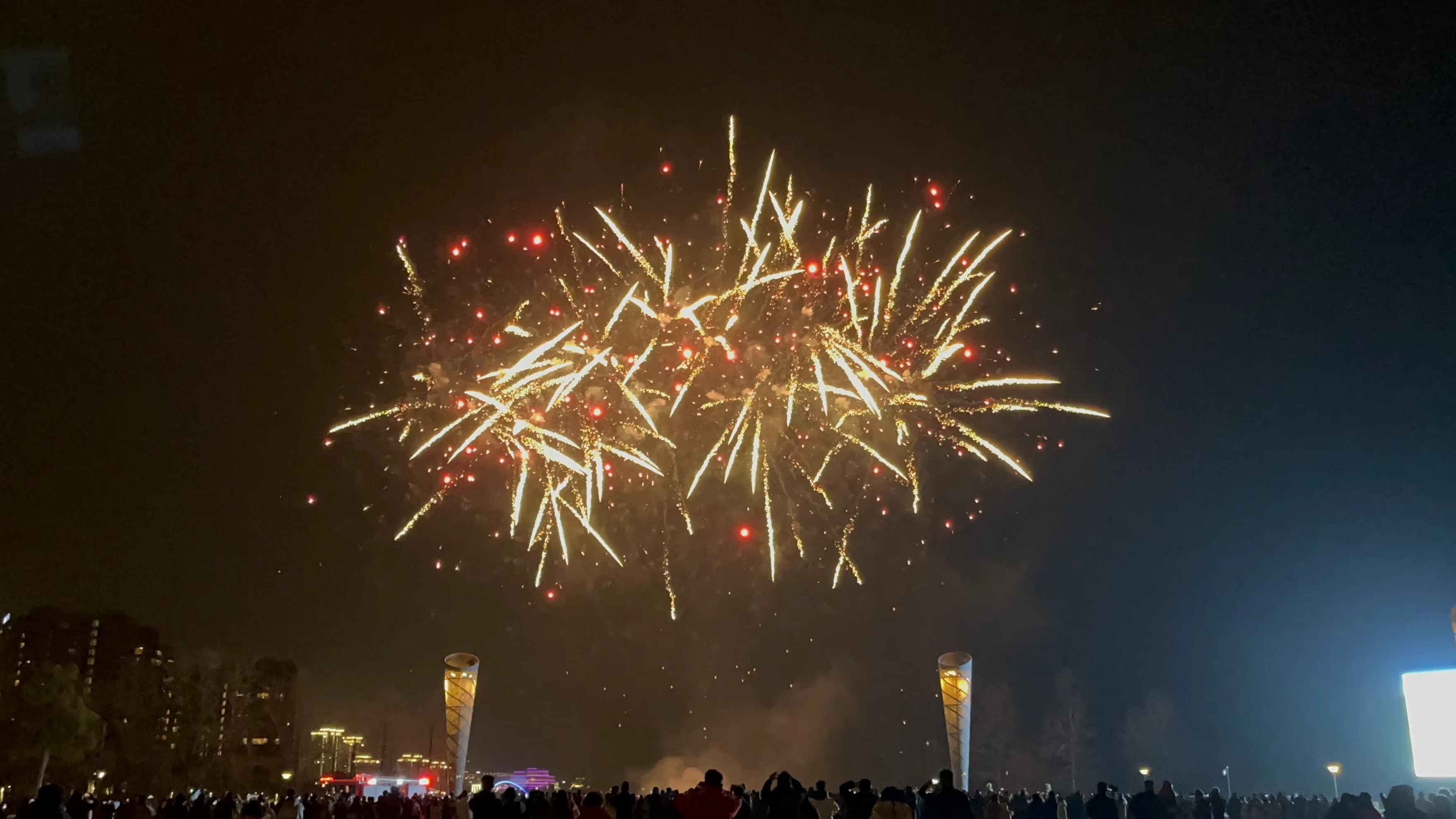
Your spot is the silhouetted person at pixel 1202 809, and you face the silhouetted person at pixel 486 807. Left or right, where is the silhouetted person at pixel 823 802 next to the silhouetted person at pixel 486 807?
right

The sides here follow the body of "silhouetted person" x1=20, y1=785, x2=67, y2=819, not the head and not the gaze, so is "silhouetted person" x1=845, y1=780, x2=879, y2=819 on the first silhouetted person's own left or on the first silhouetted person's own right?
on the first silhouetted person's own right

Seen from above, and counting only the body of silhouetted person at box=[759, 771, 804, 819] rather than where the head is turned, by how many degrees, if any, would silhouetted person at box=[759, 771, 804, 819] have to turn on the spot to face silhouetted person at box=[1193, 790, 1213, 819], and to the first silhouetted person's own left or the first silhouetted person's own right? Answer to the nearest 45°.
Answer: approximately 45° to the first silhouetted person's own right

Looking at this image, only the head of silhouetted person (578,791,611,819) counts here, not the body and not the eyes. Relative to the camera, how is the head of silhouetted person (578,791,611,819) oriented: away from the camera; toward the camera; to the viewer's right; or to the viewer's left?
away from the camera

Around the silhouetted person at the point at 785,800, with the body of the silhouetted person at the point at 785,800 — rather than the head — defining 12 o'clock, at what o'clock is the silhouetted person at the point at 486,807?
the silhouetted person at the point at 486,807 is roughly at 9 o'clock from the silhouetted person at the point at 785,800.

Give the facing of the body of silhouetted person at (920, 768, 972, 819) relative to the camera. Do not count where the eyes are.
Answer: away from the camera

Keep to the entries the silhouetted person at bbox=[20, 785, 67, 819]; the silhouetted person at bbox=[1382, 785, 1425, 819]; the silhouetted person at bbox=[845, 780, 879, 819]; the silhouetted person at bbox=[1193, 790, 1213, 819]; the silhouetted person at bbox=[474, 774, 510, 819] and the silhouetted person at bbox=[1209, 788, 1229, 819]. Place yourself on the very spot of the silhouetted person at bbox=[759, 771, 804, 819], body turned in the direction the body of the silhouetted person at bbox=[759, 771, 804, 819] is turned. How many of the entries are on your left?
2

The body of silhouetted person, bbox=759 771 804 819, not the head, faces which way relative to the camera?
away from the camera

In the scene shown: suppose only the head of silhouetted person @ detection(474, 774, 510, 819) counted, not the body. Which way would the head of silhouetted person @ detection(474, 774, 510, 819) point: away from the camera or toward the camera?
away from the camera

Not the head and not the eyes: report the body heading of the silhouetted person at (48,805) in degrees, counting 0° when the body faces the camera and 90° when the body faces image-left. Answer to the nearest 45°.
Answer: approximately 180°

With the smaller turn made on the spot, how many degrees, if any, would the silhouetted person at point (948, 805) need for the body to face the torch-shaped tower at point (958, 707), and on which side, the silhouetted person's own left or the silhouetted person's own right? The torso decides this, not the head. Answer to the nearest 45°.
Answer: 0° — they already face it
